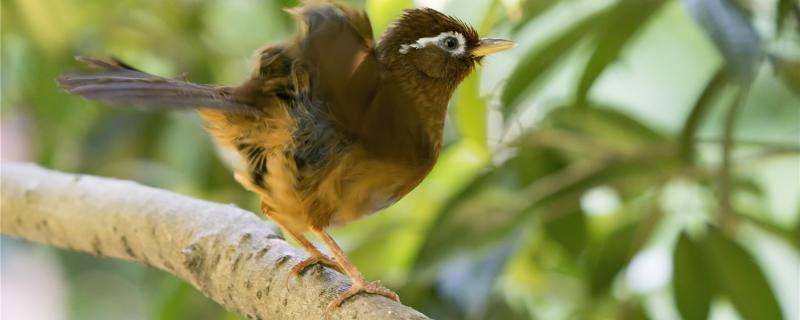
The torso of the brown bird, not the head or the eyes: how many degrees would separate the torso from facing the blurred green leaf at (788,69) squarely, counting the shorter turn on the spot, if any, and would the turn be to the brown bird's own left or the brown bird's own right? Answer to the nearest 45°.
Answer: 0° — it already faces it

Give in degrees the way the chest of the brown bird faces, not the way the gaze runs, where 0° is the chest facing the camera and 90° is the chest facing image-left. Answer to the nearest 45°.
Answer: approximately 270°

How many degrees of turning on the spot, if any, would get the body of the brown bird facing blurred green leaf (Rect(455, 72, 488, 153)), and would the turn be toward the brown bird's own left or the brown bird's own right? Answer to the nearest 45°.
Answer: approximately 45° to the brown bird's own left

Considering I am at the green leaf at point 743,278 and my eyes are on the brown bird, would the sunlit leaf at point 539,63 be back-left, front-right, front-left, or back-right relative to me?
front-right

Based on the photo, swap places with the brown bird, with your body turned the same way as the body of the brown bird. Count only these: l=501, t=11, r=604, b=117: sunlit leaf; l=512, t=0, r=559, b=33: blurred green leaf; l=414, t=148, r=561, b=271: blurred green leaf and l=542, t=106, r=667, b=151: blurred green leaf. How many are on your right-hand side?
0

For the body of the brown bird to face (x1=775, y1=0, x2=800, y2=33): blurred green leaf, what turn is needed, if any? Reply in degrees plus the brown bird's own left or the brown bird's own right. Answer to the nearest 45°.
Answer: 0° — it already faces it

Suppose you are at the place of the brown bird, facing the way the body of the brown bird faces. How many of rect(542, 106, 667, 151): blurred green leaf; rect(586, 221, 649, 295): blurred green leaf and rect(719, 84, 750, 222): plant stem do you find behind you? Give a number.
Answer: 0

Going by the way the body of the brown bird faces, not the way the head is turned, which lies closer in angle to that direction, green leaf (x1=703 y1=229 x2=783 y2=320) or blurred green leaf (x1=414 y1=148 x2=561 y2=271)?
the green leaf

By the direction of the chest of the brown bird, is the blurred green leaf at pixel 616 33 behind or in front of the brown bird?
in front

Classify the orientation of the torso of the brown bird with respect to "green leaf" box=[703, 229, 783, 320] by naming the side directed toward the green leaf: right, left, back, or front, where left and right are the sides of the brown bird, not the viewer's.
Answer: left

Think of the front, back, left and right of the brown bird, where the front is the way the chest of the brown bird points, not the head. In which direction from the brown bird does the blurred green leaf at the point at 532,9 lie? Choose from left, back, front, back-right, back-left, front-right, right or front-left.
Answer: front-left
